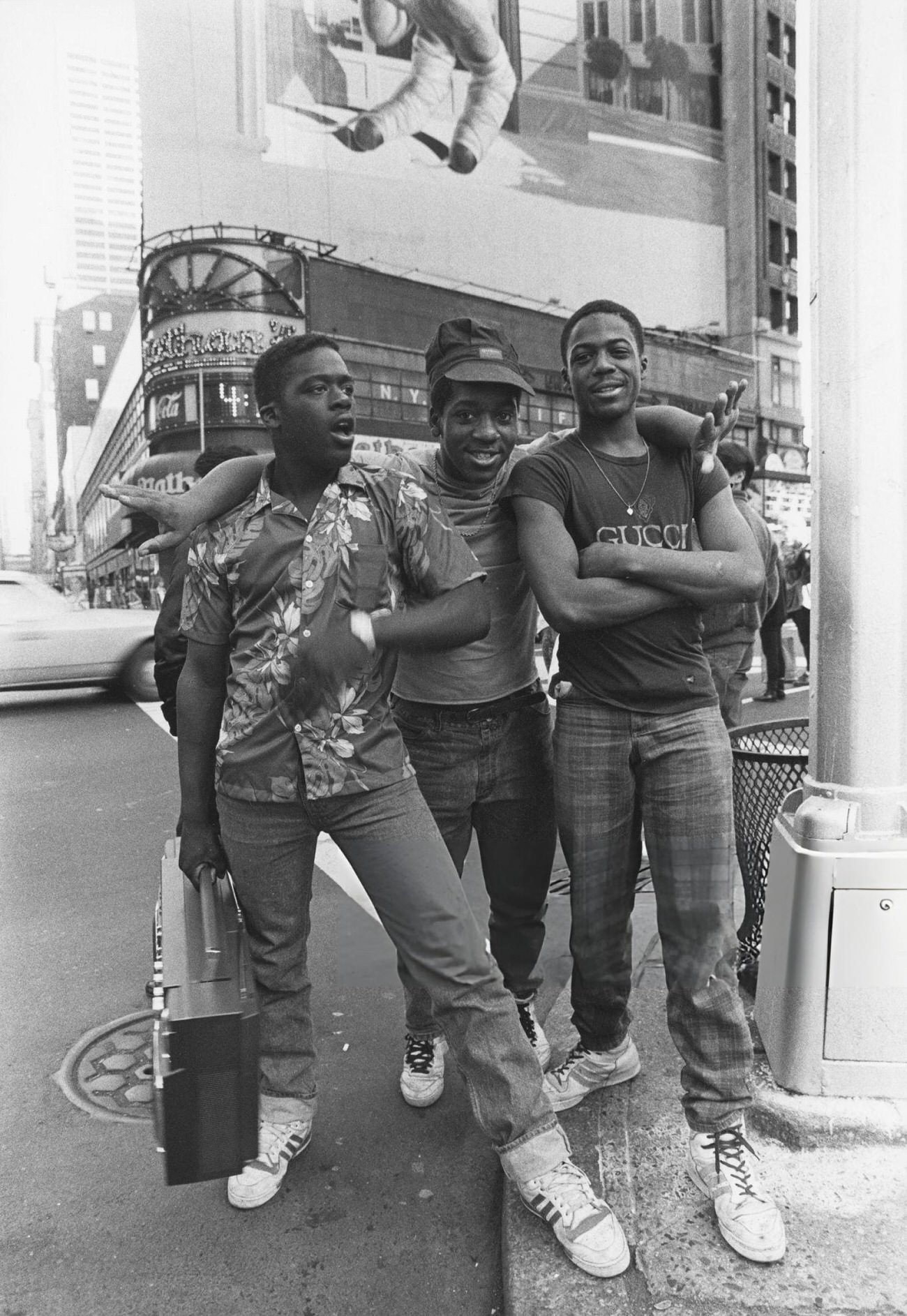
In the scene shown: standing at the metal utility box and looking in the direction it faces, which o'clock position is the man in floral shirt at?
The man in floral shirt is roughly at 2 o'clock from the metal utility box.

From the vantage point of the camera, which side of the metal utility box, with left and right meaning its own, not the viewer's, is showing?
front

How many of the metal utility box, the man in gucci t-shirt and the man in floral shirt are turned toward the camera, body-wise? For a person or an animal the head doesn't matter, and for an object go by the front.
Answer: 3

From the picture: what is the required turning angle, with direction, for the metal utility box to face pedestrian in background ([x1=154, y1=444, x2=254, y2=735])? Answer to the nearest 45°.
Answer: approximately 90° to its right

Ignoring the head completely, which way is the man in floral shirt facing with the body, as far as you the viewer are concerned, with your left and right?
facing the viewer

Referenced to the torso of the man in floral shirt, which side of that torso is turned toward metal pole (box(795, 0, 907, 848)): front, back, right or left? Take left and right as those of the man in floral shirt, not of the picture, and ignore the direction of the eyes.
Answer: left

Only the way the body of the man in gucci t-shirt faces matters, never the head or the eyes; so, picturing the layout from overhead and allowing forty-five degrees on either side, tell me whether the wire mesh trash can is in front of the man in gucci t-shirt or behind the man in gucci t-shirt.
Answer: behind
